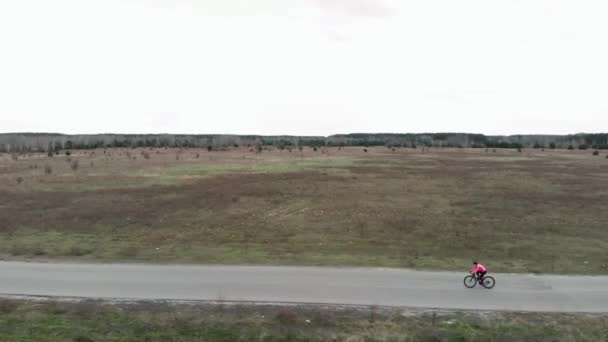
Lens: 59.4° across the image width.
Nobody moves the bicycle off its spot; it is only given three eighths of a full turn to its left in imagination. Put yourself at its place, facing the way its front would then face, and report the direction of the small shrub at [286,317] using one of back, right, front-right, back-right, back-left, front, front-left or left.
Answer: right

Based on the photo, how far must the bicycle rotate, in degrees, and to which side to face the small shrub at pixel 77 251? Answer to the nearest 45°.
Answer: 0° — it already faces it

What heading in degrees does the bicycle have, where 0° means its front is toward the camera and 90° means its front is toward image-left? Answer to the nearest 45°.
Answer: approximately 90°
